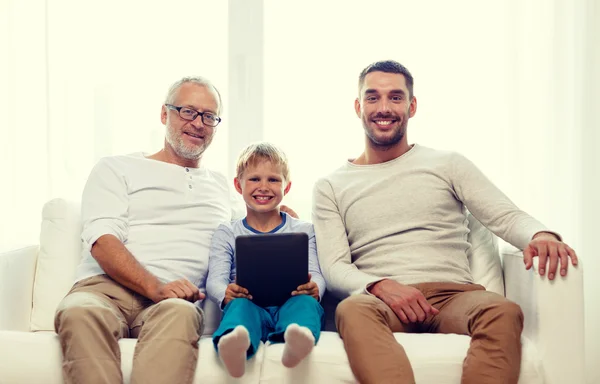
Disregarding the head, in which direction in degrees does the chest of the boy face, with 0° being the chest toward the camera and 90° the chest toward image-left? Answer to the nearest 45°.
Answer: approximately 0°

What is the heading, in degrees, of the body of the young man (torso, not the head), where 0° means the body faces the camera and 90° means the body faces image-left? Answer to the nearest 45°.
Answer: approximately 0°
